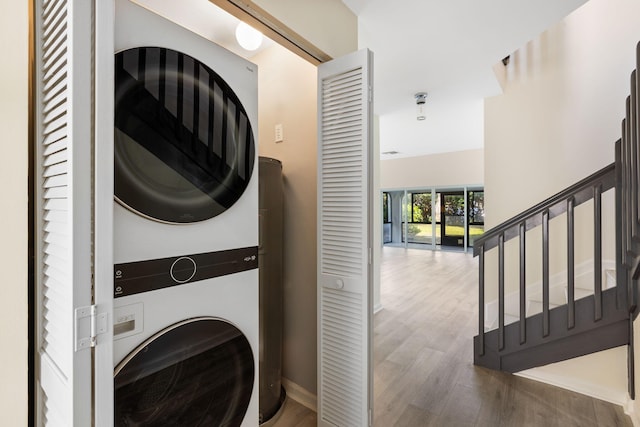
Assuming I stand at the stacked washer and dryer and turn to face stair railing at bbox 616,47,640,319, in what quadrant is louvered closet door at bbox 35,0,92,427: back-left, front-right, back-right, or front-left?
back-right

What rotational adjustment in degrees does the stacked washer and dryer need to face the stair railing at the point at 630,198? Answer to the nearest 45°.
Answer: approximately 45° to its left

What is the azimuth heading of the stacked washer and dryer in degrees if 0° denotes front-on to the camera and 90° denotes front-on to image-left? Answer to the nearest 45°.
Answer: approximately 315°

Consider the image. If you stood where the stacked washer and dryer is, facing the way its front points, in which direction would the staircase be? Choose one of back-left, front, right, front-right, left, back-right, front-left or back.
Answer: front-left

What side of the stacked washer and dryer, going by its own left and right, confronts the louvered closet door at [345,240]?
left

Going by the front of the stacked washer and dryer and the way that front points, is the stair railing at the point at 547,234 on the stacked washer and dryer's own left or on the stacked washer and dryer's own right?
on the stacked washer and dryer's own left
